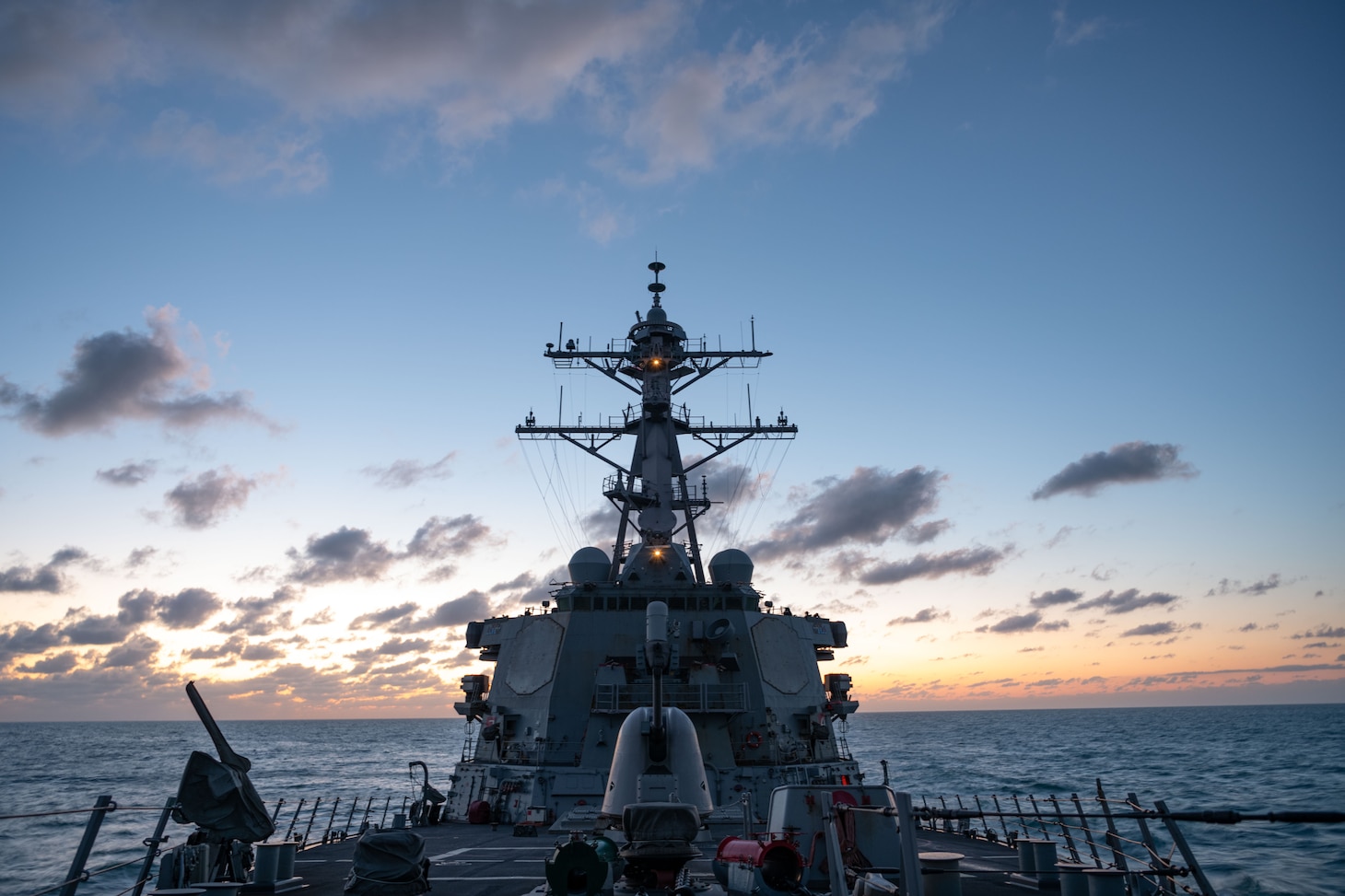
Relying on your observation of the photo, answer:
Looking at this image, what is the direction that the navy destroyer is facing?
toward the camera
